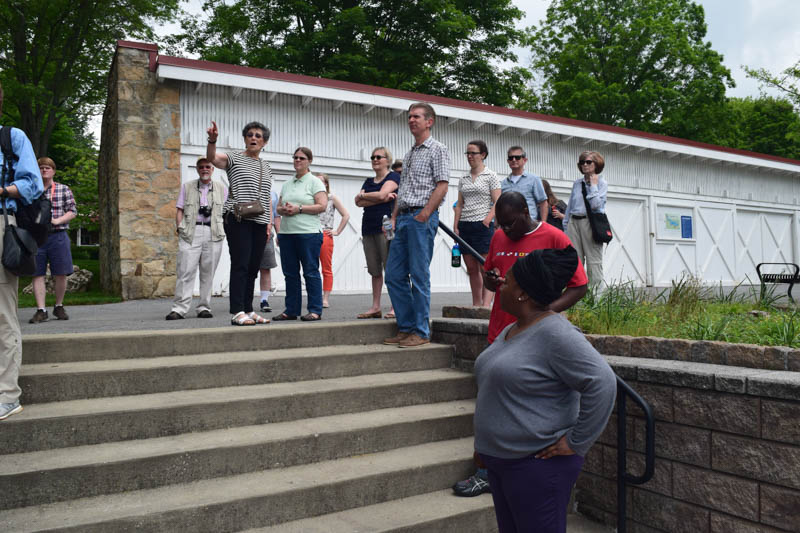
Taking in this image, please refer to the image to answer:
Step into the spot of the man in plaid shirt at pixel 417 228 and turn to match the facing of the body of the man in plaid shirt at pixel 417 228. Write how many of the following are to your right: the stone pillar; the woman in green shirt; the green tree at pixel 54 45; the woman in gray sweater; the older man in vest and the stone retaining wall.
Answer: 4

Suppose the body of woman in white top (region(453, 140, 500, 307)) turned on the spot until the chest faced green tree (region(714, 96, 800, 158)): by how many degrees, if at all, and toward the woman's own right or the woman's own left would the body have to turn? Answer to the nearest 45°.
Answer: approximately 180°

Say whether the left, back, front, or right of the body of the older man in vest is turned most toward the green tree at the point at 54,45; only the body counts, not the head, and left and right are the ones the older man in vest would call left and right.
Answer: back

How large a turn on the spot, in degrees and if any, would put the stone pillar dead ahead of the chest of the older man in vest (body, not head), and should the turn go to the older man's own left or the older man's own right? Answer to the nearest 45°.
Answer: approximately 180°

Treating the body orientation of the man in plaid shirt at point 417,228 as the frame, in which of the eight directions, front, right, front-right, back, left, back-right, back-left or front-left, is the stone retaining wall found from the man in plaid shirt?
left

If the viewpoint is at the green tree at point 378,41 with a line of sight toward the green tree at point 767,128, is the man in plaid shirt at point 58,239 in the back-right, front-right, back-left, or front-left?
back-right

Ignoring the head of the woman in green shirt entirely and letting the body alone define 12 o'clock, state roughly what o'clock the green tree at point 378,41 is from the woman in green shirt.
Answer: The green tree is roughly at 5 o'clock from the woman in green shirt.

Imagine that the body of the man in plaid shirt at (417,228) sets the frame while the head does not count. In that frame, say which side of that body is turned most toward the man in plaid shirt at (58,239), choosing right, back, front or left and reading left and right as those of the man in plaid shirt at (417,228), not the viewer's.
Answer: right
